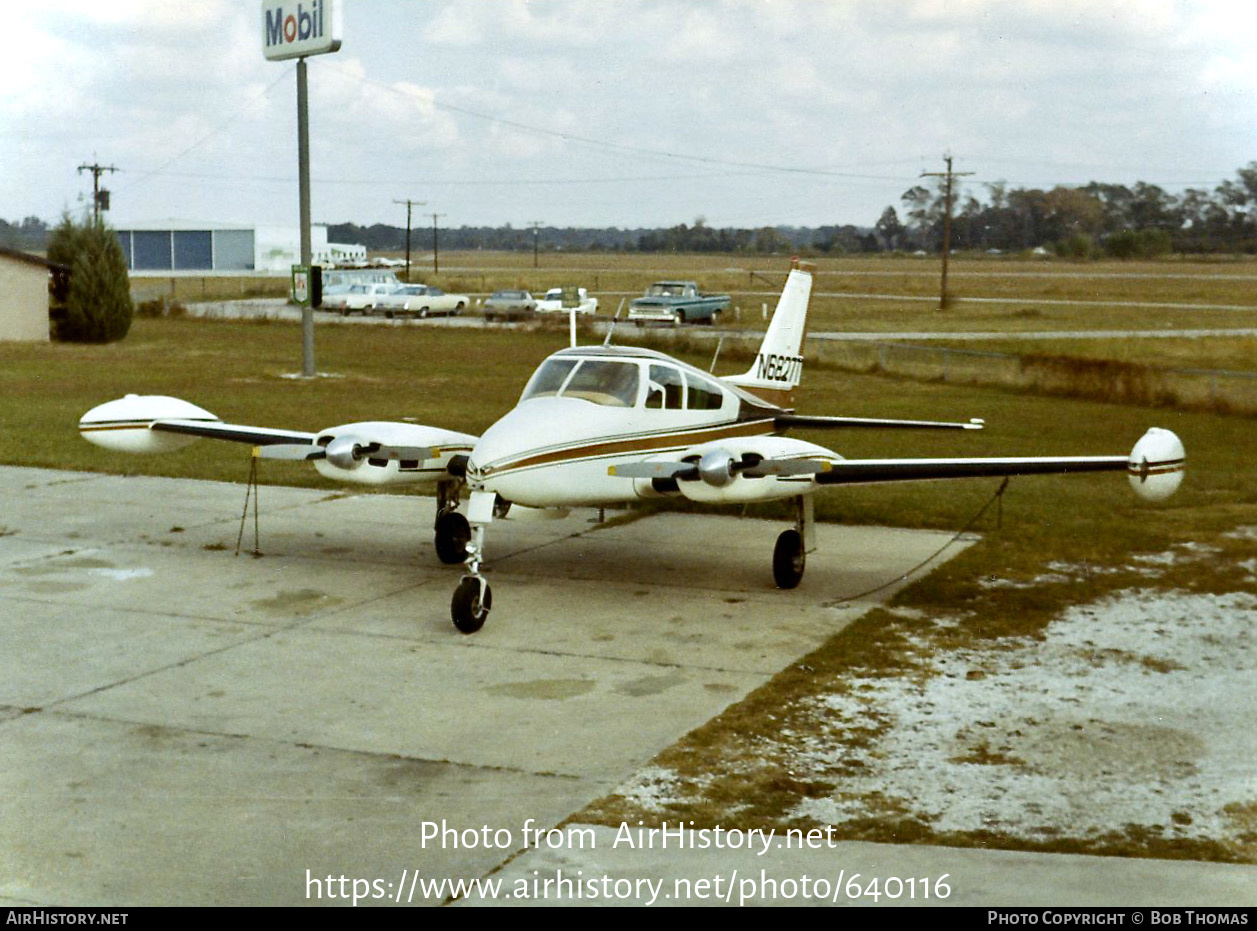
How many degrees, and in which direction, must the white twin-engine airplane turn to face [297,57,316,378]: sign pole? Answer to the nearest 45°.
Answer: approximately 135° to its right

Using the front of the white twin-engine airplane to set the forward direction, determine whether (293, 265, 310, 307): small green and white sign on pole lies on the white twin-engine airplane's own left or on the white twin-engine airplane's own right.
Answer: on the white twin-engine airplane's own right

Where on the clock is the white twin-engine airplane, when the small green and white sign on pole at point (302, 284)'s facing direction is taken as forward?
The white twin-engine airplane is roughly at 12 o'clock from the small green and white sign on pole.

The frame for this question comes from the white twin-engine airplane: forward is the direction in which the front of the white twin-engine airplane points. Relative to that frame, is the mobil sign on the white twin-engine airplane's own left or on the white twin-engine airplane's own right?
on the white twin-engine airplane's own right

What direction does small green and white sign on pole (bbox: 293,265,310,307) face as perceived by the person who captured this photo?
facing the viewer

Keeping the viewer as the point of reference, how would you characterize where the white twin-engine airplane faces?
facing the viewer and to the left of the viewer

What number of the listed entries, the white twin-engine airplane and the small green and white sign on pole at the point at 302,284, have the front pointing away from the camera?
0
